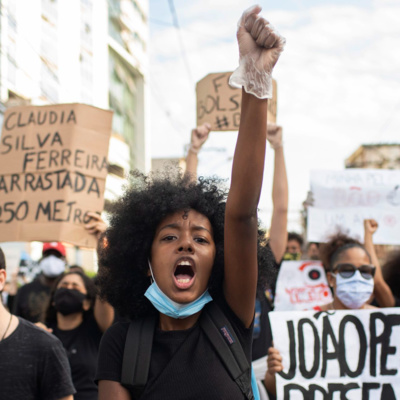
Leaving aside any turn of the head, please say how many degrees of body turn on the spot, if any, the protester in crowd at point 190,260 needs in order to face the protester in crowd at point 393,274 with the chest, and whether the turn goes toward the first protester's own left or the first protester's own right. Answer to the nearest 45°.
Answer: approximately 135° to the first protester's own left

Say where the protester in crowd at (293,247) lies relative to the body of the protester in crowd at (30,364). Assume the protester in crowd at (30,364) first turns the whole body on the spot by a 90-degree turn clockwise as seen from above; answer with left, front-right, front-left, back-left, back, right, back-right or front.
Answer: back-right

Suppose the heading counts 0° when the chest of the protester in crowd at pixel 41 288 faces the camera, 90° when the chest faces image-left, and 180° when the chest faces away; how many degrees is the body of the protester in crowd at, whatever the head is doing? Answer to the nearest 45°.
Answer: approximately 0°

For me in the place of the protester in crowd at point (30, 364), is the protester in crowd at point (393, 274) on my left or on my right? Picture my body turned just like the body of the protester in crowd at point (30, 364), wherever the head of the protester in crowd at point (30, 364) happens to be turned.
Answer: on my left

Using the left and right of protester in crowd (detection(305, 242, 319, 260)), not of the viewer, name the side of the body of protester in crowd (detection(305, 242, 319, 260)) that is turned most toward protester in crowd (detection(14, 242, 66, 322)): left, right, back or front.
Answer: front

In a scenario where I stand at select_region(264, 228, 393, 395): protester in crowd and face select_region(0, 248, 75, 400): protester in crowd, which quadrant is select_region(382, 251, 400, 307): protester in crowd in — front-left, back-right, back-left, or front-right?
back-right

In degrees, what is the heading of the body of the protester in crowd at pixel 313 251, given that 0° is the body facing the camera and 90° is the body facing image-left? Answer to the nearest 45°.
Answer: approximately 0°

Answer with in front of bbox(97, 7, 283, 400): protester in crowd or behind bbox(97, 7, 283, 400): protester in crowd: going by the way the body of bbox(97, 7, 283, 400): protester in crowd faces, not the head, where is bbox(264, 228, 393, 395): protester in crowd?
behind

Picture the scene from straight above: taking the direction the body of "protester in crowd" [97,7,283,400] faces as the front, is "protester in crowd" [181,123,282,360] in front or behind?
behind

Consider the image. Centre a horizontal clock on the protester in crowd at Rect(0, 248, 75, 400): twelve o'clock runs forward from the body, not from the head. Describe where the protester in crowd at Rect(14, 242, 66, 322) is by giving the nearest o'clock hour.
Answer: the protester in crowd at Rect(14, 242, 66, 322) is roughly at 6 o'clock from the protester in crowd at Rect(0, 248, 75, 400).
